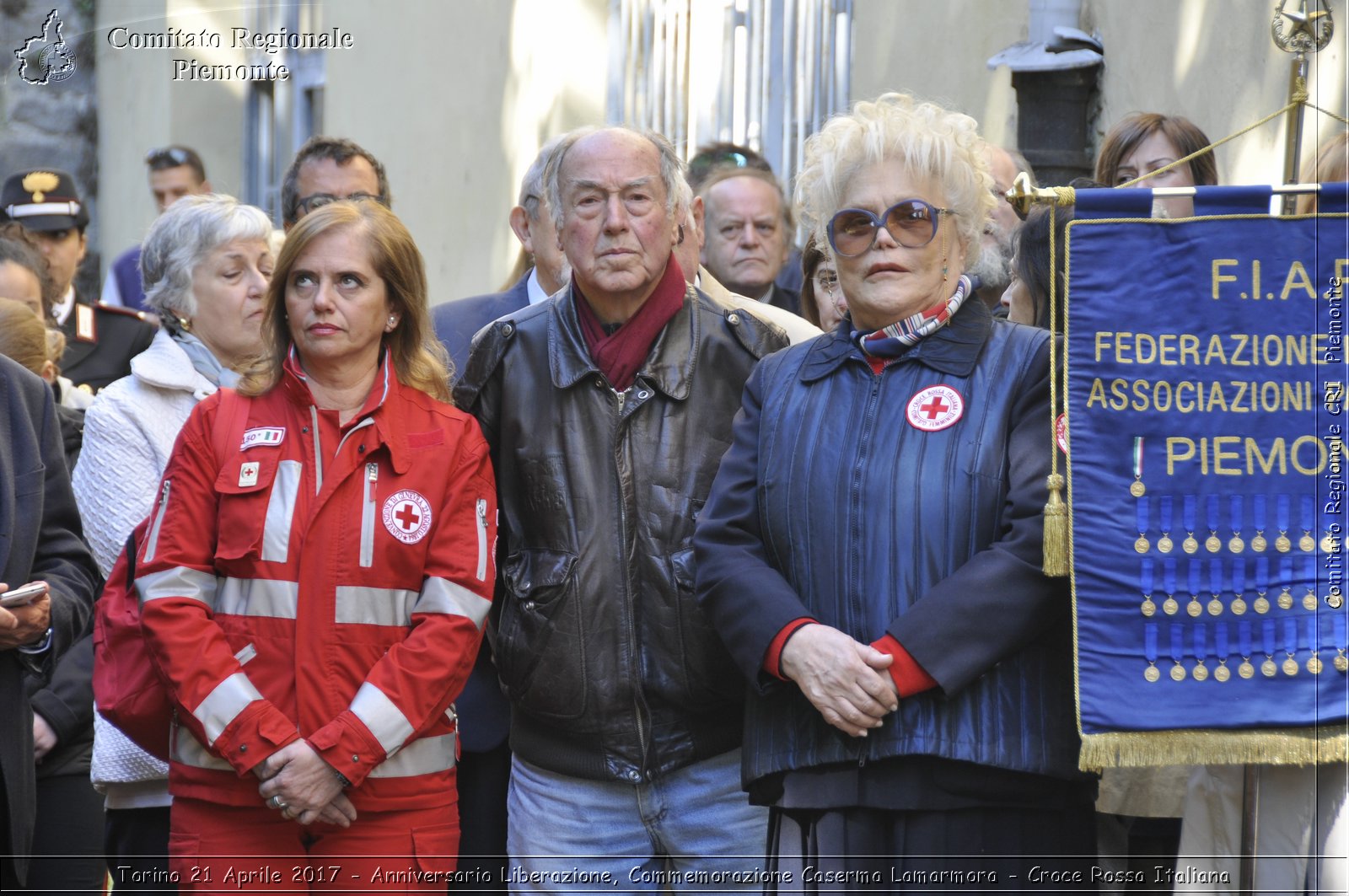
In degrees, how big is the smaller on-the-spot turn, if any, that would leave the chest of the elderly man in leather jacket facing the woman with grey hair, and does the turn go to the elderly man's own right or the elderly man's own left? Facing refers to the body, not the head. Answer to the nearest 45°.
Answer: approximately 135° to the elderly man's own right

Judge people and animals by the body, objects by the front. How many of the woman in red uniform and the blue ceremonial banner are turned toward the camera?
2

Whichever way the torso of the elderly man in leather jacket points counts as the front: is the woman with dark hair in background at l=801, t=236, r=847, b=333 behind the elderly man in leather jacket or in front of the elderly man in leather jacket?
behind

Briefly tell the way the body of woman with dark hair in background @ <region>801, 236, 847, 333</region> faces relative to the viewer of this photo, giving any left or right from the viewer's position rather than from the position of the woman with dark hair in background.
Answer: facing the viewer and to the right of the viewer

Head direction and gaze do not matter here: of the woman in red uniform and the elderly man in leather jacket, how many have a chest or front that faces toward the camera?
2

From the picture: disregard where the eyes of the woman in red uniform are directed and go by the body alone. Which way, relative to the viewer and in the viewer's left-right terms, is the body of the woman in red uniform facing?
facing the viewer

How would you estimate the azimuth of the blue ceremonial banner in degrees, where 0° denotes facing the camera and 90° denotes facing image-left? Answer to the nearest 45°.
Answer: approximately 0°

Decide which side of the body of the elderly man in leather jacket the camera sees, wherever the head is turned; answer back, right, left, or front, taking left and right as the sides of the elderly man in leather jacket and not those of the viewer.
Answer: front

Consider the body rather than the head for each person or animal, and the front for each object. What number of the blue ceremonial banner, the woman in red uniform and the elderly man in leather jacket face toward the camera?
3
